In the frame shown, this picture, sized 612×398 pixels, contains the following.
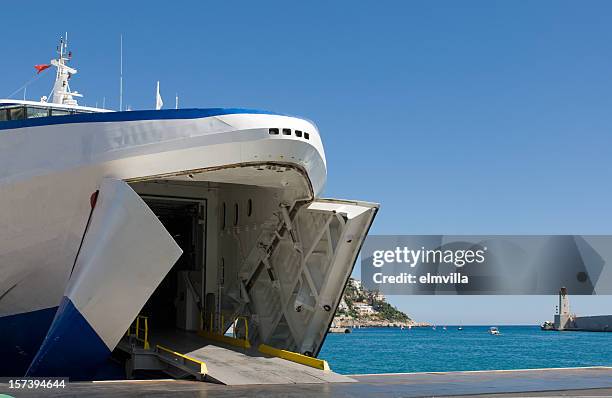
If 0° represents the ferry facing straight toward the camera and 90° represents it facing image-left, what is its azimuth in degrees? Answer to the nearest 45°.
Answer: approximately 315°
